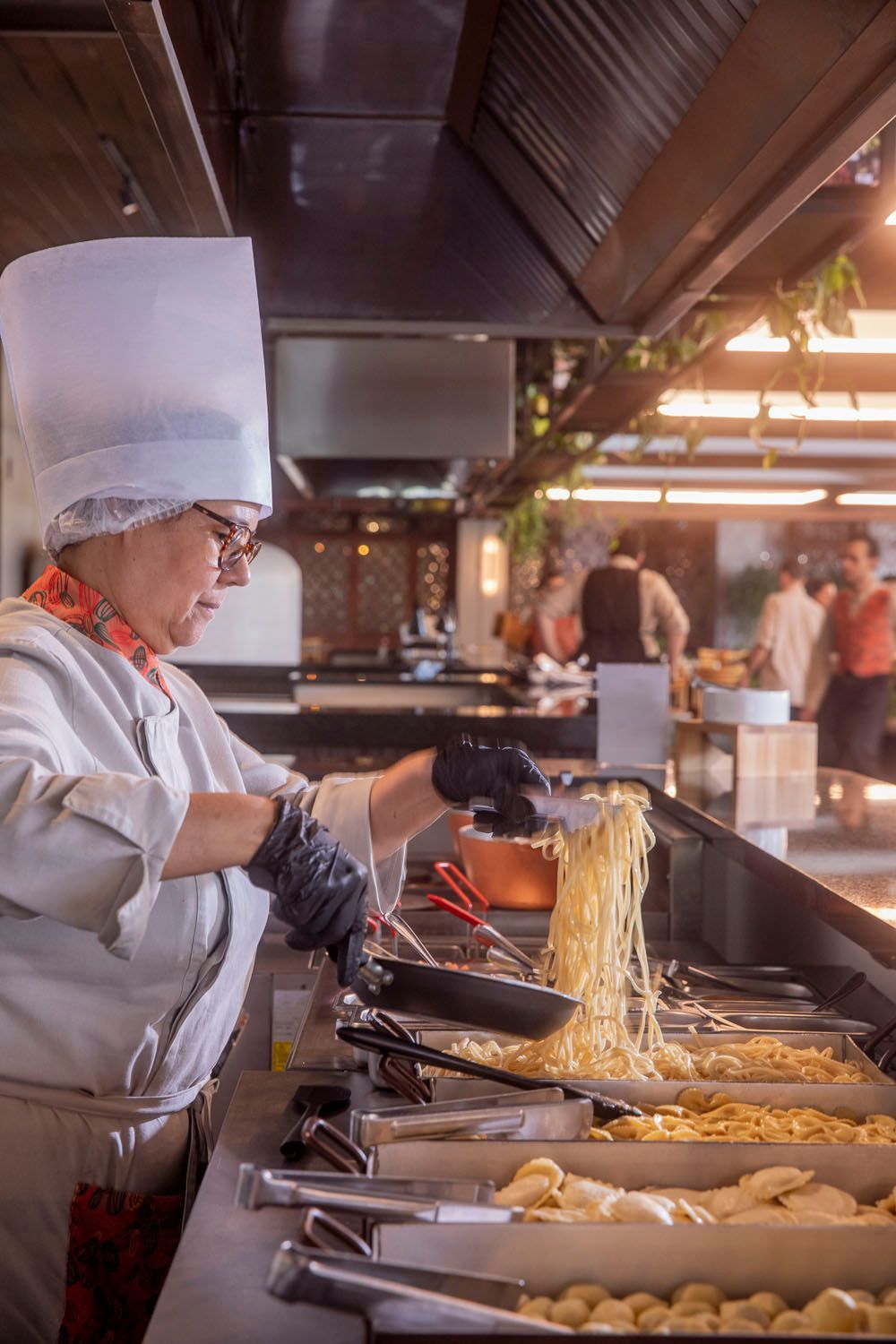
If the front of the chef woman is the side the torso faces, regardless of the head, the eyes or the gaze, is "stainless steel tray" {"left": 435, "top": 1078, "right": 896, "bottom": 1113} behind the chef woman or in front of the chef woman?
in front

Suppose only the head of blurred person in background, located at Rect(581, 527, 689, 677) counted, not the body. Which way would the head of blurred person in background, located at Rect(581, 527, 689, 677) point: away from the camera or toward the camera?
away from the camera

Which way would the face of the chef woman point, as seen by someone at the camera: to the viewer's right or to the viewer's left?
to the viewer's right

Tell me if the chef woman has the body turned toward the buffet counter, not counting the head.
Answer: yes

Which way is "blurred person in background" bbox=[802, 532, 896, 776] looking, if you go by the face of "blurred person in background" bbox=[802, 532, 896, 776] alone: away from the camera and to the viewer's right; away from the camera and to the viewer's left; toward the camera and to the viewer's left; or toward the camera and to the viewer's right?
toward the camera and to the viewer's left

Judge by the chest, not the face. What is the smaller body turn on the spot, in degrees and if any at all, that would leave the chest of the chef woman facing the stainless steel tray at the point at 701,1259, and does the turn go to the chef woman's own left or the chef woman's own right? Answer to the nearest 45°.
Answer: approximately 45° to the chef woman's own right

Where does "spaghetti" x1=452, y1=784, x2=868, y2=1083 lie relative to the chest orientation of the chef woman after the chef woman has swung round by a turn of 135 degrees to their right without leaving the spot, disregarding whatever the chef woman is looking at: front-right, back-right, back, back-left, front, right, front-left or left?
back-left

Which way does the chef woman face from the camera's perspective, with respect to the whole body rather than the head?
to the viewer's right

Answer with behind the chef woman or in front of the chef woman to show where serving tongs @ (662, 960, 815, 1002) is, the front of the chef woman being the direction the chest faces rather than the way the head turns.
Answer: in front

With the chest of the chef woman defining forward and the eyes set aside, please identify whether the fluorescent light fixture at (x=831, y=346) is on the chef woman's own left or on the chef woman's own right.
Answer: on the chef woman's own left

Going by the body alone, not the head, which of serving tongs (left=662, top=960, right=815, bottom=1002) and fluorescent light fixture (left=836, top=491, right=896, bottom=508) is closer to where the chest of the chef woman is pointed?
the serving tongs

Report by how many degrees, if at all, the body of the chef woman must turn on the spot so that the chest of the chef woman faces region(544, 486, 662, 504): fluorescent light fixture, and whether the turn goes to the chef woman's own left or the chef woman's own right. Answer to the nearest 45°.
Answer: approximately 90° to the chef woman's own left

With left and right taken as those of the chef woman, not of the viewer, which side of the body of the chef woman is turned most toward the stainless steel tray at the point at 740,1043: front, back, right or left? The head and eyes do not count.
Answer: front
